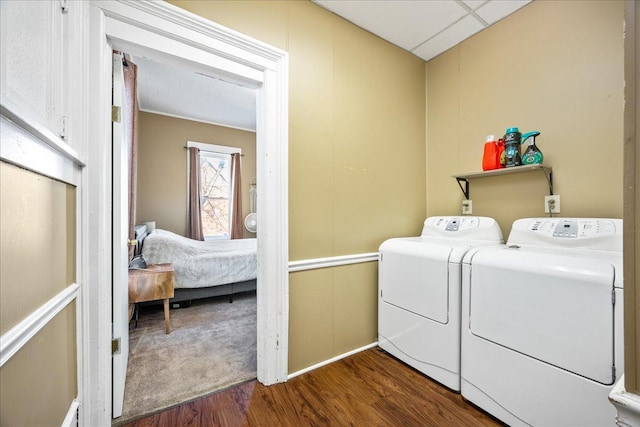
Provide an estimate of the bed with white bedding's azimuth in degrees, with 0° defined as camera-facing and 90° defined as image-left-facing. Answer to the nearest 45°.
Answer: approximately 270°

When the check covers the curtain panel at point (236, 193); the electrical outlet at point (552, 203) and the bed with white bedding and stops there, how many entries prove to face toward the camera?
2

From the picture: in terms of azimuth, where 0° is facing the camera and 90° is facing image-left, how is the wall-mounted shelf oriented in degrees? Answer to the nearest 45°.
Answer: approximately 45°

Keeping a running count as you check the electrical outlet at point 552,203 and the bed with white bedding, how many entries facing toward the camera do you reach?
1

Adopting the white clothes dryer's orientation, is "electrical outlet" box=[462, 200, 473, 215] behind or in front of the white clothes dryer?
behind
